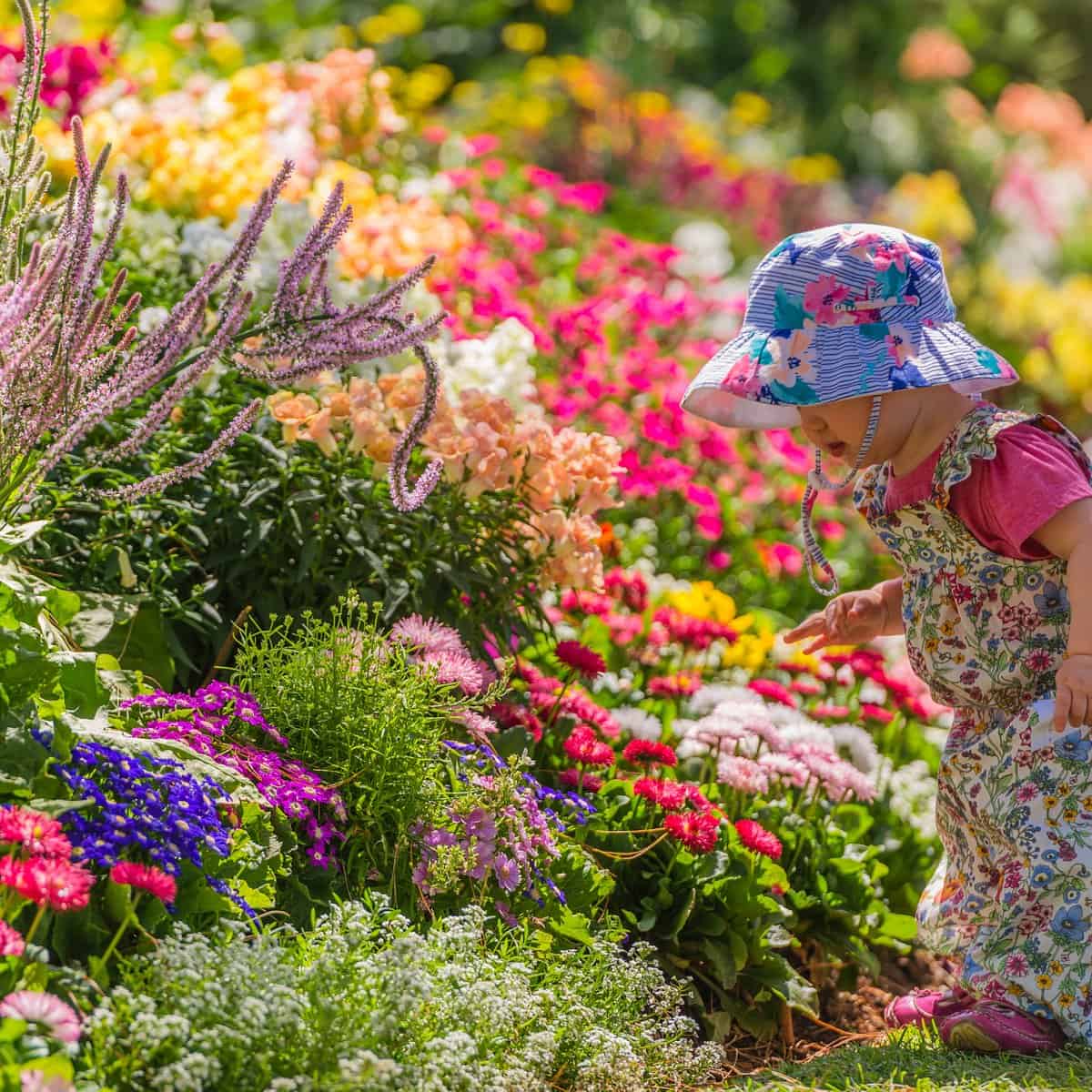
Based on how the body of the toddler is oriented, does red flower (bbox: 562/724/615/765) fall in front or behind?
in front

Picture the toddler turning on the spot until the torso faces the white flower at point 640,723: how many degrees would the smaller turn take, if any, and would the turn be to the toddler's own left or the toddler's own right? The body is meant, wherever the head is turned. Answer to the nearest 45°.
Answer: approximately 45° to the toddler's own right

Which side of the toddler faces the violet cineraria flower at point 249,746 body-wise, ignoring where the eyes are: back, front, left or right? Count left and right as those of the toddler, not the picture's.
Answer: front

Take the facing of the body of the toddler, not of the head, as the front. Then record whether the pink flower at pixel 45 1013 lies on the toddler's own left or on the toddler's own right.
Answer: on the toddler's own left

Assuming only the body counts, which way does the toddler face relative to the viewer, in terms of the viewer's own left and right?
facing to the left of the viewer

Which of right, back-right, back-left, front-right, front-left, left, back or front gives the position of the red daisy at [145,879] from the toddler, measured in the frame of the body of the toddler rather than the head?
front-left

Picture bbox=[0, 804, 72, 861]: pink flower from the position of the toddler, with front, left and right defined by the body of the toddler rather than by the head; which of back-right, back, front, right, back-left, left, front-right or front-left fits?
front-left

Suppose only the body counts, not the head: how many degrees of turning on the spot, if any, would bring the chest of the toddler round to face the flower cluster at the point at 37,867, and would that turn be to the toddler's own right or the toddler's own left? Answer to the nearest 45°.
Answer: approximately 45° to the toddler's own left

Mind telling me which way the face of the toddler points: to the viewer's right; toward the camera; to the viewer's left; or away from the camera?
to the viewer's left
